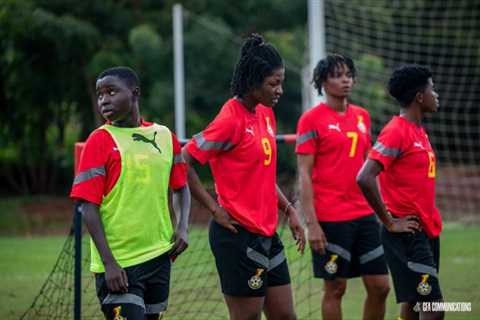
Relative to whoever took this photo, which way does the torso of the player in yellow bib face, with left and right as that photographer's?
facing the viewer and to the right of the viewer
